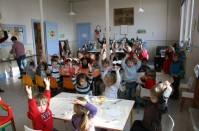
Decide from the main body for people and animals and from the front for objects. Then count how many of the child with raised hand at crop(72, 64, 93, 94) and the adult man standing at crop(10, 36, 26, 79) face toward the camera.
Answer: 1

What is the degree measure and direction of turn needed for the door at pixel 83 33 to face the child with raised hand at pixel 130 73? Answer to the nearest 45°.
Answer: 0° — it already faces them

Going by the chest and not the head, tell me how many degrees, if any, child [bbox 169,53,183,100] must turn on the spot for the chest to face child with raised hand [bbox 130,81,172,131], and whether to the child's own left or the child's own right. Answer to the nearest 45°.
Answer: approximately 45° to the child's own left

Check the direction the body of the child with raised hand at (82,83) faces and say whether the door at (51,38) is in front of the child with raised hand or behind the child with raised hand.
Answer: behind
